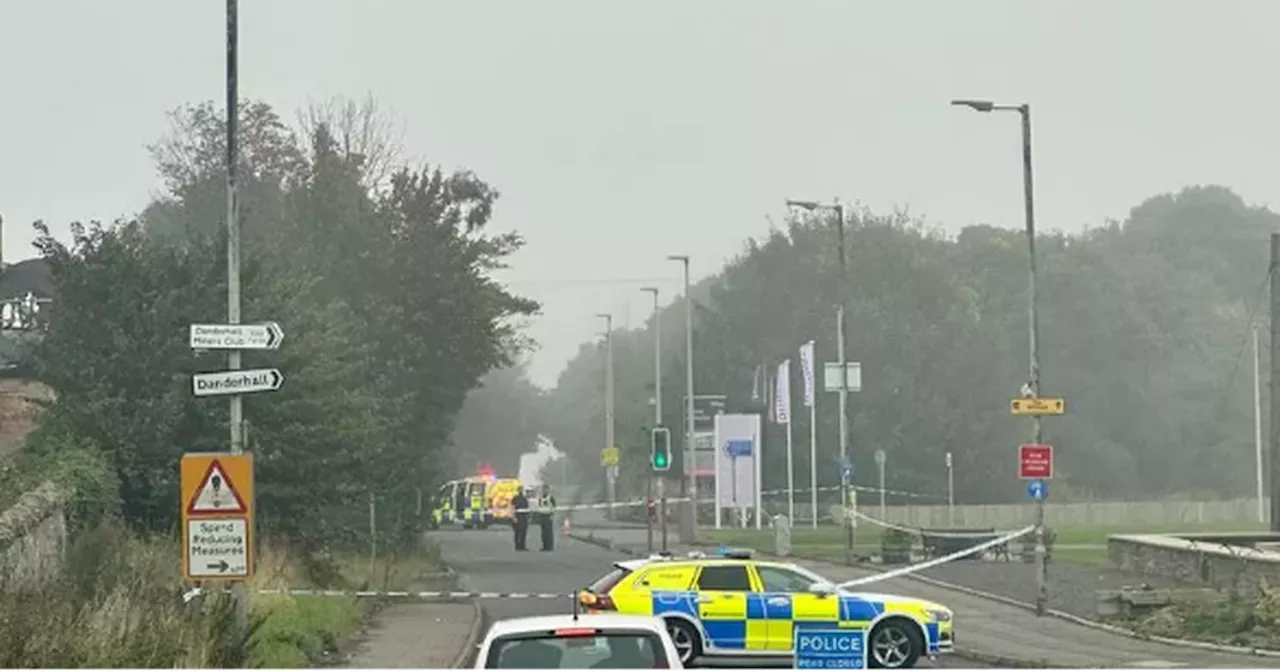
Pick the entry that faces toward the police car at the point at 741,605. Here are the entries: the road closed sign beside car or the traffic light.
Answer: the traffic light

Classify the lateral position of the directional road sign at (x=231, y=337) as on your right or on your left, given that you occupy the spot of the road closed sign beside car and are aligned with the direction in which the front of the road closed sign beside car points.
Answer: on your right

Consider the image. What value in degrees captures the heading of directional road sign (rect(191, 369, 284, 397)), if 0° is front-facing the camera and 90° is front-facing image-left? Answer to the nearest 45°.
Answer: approximately 0°

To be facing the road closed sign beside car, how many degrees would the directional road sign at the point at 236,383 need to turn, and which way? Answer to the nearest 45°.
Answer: approximately 90° to its left

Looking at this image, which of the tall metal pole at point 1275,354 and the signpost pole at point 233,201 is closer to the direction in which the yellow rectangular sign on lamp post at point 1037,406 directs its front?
the signpost pole

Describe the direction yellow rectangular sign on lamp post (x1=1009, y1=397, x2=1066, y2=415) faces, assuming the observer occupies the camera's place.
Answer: facing the viewer

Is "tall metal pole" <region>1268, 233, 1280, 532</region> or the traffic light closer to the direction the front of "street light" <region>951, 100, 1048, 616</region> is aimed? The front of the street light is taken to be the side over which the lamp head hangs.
the traffic light

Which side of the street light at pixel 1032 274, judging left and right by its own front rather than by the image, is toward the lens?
left

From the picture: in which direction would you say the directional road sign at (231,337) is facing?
toward the camera

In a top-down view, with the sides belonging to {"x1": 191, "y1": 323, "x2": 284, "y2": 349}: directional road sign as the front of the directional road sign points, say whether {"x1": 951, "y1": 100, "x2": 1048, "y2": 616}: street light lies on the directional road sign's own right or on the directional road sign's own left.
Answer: on the directional road sign's own left

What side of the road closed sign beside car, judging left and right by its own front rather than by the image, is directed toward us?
front

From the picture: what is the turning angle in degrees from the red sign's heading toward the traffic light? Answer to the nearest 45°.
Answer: approximately 135° to its right

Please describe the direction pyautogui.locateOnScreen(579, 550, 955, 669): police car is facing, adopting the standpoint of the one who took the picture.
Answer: facing to the right of the viewer

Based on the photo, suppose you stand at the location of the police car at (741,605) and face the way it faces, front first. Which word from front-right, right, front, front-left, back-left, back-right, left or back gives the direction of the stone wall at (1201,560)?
front-left

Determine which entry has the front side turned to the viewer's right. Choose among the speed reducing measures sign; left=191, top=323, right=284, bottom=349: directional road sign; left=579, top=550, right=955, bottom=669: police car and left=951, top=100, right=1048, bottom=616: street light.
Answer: the police car
